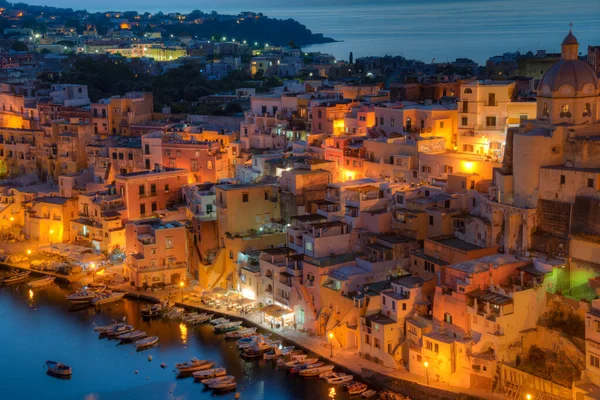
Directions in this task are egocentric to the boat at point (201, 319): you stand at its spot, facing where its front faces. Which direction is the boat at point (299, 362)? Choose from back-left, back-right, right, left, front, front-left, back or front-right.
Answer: right

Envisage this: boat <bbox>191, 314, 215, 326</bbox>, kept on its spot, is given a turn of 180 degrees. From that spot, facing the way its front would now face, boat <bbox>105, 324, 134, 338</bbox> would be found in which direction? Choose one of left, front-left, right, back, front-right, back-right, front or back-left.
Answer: front-right

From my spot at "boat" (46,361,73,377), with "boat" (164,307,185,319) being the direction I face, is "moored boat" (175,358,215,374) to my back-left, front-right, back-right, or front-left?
front-right

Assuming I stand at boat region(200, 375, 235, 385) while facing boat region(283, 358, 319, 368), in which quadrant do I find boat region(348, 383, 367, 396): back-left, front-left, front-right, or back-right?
front-right

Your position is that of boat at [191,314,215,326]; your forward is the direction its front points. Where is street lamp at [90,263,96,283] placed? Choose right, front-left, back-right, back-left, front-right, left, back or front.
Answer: left

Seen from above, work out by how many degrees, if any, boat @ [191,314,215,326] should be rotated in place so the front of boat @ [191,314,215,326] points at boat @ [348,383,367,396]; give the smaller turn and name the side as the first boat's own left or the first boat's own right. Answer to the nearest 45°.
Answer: approximately 90° to the first boat's own right
